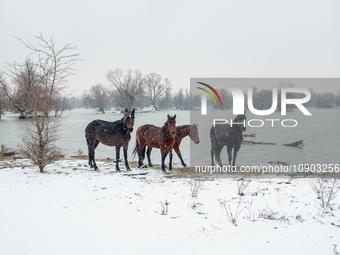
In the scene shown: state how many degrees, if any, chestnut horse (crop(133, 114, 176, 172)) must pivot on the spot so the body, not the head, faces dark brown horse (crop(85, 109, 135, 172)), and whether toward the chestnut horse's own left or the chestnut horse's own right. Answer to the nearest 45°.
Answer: approximately 135° to the chestnut horse's own right

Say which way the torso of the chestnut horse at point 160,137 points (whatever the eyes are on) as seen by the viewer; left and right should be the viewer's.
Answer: facing the viewer and to the right of the viewer

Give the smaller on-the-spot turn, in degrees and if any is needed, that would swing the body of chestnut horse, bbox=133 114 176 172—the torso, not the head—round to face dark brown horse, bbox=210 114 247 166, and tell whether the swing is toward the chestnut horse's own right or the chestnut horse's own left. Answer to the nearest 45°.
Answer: approximately 45° to the chestnut horse's own left
